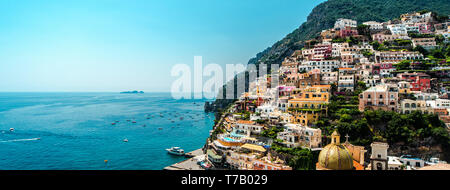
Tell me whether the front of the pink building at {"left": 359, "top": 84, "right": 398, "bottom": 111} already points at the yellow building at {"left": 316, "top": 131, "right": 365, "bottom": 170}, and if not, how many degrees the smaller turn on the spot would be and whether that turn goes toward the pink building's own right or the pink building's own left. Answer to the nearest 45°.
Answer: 0° — it already faces it

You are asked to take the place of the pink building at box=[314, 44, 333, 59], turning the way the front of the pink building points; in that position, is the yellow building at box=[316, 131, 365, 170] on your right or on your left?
on your left

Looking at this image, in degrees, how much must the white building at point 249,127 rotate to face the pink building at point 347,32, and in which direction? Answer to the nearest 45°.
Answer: approximately 180°

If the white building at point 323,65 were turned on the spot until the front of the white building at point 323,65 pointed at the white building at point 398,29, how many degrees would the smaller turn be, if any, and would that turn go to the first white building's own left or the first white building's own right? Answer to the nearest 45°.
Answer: approximately 135° to the first white building's own left

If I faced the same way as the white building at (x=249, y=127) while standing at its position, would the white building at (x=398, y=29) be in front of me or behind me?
behind

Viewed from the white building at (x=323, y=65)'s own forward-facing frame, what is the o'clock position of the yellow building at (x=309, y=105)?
The yellow building is roughly at 12 o'clock from the white building.

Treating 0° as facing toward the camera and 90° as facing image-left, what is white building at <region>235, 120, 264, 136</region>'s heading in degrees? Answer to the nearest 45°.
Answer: approximately 45°

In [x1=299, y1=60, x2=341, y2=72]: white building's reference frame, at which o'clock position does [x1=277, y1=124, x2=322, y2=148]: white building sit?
[x1=277, y1=124, x2=322, y2=148]: white building is roughly at 12 o'clock from [x1=299, y1=60, x2=341, y2=72]: white building.

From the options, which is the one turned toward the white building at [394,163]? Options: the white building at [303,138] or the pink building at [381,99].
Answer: the pink building

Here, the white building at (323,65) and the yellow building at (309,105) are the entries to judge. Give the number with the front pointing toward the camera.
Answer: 2
